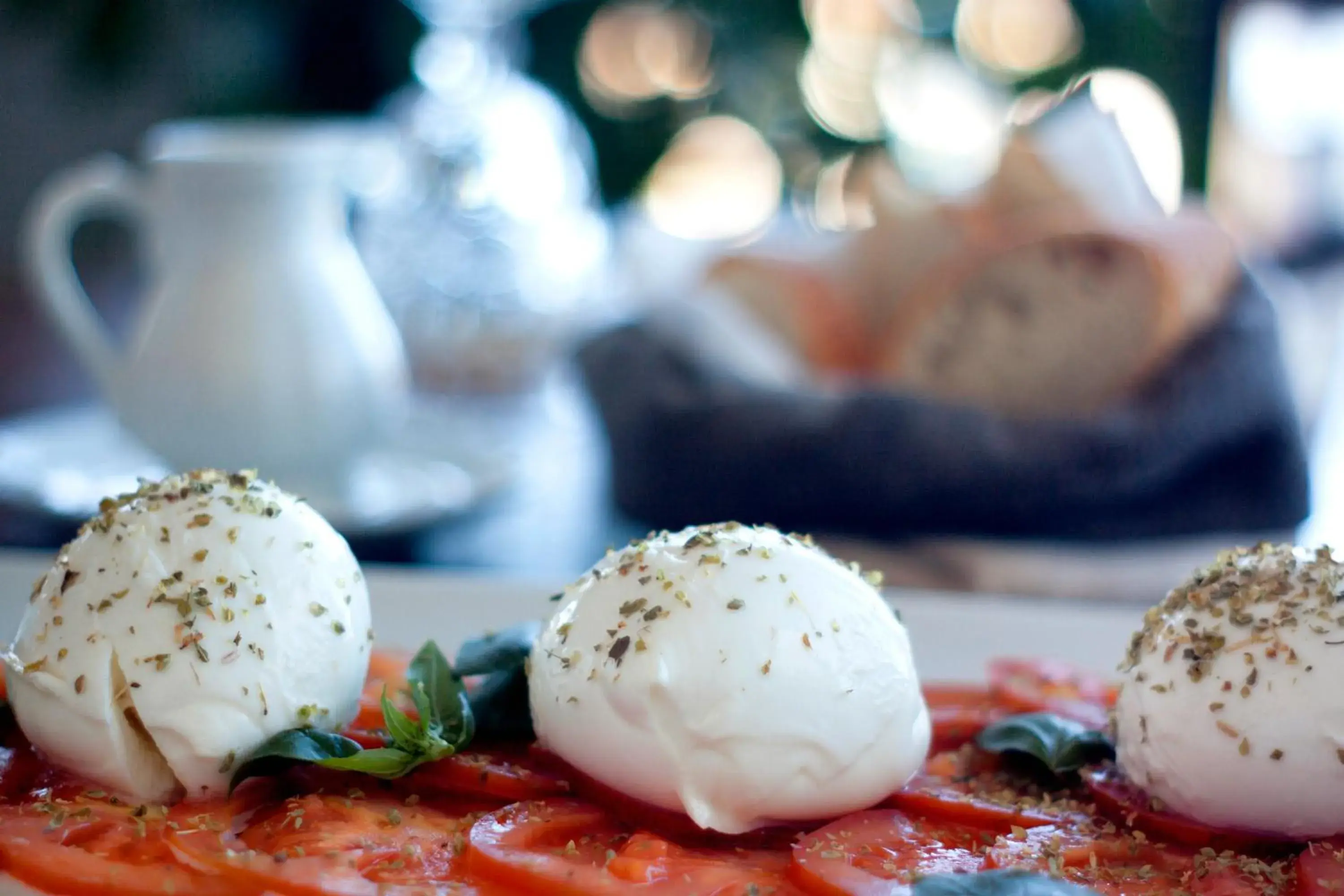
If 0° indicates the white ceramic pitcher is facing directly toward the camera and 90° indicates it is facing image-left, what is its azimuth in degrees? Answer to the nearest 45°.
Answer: approximately 270°

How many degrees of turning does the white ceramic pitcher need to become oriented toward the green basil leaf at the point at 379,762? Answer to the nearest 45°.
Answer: approximately 90° to its right

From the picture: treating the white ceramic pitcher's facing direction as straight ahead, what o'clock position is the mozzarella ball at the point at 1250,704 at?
The mozzarella ball is roughly at 2 o'clock from the white ceramic pitcher.

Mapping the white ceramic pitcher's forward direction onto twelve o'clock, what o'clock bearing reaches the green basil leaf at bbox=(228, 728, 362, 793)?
The green basil leaf is roughly at 3 o'clock from the white ceramic pitcher.

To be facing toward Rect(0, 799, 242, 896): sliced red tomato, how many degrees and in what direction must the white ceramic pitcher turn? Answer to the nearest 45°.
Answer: approximately 90° to its right

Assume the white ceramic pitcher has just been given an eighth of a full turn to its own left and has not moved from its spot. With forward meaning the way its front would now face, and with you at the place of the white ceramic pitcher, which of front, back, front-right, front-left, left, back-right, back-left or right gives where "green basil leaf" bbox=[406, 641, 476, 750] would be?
back-right

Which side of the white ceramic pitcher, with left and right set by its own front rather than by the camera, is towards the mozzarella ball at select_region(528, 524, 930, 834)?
right

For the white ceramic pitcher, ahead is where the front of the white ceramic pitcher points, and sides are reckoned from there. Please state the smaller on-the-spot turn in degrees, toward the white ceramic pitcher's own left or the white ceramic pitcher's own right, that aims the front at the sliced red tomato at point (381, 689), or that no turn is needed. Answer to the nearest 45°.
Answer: approximately 90° to the white ceramic pitcher's own right

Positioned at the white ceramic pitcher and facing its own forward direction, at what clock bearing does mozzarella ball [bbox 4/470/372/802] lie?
The mozzarella ball is roughly at 3 o'clock from the white ceramic pitcher.
